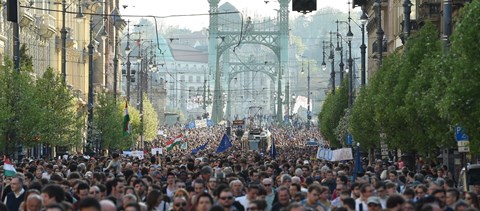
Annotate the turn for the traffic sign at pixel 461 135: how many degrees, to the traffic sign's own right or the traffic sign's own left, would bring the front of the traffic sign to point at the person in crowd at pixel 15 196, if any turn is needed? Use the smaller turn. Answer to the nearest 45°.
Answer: approximately 45° to the traffic sign's own right

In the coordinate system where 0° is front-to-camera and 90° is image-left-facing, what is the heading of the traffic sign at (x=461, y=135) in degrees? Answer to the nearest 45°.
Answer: approximately 0°

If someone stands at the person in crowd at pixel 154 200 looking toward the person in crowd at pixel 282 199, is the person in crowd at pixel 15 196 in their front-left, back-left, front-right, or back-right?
back-left

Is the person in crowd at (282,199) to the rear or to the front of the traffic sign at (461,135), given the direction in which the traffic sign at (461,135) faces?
to the front

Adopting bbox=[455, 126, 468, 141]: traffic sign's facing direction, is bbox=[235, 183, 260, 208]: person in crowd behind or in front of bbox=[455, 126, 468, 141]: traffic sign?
in front
